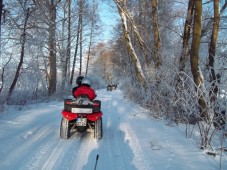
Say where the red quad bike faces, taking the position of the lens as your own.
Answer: facing away from the viewer
